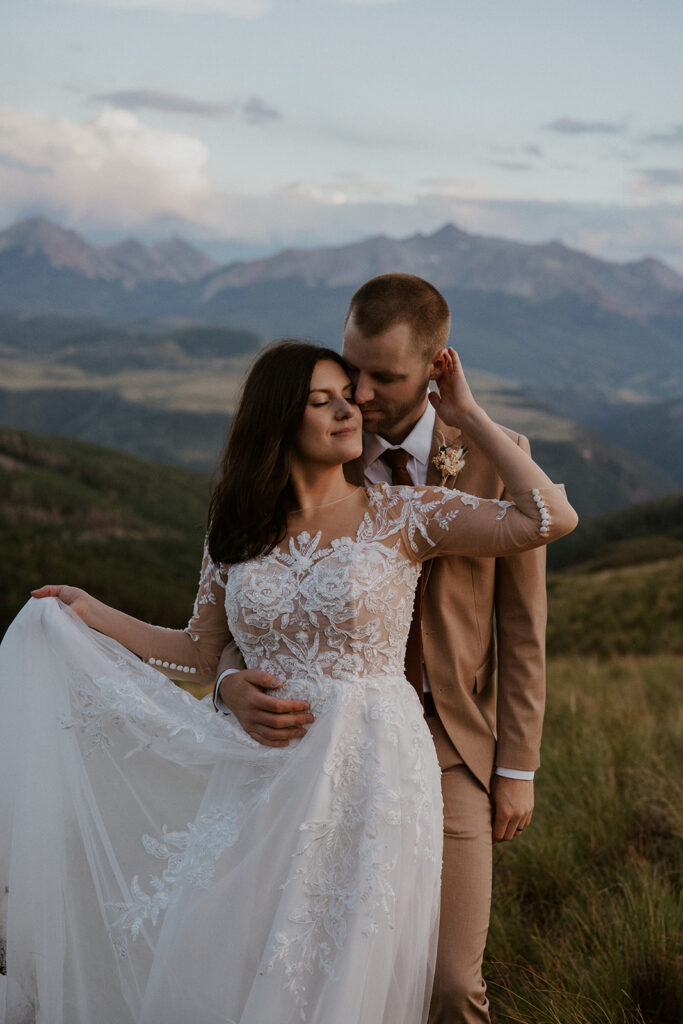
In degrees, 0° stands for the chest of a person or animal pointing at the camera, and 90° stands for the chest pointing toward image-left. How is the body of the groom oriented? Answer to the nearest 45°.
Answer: approximately 45°

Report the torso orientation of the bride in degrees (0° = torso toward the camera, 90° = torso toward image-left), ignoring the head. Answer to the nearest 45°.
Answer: approximately 0°

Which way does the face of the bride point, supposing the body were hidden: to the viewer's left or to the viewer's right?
to the viewer's right
